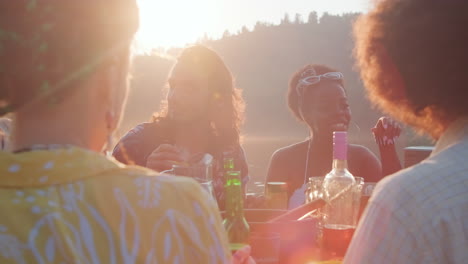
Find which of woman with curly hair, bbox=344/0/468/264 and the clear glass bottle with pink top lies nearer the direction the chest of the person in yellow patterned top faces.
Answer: the clear glass bottle with pink top

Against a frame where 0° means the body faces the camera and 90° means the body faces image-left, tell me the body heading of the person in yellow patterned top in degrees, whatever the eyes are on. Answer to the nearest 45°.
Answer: approximately 180°

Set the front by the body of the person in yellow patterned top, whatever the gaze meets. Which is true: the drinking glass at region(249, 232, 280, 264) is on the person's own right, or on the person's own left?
on the person's own right

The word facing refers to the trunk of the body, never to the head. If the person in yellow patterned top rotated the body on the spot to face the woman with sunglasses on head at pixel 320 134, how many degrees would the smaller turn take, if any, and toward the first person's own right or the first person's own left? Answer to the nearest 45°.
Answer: approximately 45° to the first person's own right

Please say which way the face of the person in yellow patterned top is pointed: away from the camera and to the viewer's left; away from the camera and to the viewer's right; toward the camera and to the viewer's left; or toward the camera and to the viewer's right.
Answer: away from the camera and to the viewer's right

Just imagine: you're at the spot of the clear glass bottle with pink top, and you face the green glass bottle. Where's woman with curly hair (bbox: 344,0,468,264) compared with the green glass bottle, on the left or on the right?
left

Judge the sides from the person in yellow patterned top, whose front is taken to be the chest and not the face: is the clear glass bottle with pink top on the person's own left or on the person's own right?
on the person's own right

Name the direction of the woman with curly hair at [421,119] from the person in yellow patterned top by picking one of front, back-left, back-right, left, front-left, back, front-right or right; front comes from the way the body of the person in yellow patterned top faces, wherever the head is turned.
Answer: right

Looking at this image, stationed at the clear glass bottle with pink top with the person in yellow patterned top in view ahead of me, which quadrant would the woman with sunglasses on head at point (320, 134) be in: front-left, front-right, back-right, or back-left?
back-right
